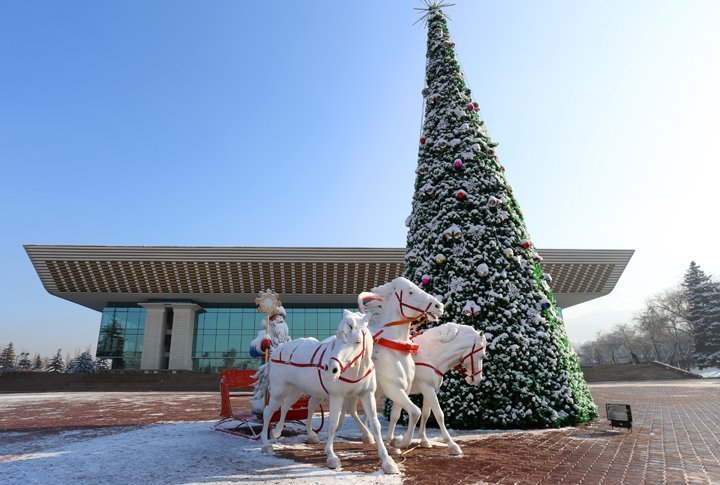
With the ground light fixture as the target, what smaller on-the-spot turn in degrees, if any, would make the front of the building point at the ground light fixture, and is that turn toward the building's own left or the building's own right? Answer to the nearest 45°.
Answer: approximately 45° to the building's own left

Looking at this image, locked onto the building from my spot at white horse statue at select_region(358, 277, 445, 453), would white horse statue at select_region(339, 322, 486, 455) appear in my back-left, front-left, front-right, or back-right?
front-right

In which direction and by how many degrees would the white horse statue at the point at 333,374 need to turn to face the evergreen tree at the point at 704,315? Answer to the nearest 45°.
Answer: approximately 90° to its left

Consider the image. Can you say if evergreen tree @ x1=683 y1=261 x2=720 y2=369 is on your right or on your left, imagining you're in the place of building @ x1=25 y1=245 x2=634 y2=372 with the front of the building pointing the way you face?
on your left

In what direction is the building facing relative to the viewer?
toward the camera

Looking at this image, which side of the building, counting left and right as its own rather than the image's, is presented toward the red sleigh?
front

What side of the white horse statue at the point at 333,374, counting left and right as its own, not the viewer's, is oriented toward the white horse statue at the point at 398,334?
left

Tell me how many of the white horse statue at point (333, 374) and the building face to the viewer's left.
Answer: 0

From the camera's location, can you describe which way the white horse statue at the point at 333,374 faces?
facing the viewer and to the right of the viewer

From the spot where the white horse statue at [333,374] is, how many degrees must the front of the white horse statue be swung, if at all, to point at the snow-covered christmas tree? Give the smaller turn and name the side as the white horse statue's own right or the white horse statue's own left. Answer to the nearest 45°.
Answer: approximately 90° to the white horse statue's own left
